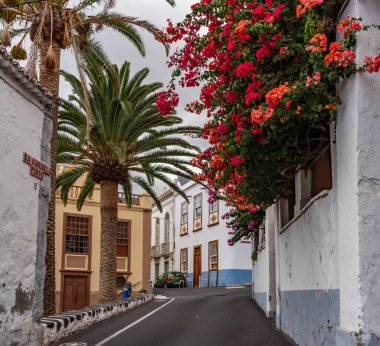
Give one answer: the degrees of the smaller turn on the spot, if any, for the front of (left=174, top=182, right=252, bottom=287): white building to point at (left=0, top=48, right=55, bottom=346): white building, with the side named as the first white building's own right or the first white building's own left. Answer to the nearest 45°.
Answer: approximately 45° to the first white building's own left

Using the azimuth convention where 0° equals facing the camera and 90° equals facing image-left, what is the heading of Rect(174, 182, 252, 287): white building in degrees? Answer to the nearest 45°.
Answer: approximately 45°

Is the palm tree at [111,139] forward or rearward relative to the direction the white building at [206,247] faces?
forward

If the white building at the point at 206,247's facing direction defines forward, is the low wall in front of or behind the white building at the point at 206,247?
in front

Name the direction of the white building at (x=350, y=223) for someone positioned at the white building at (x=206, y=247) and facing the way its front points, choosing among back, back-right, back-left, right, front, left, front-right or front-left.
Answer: front-left

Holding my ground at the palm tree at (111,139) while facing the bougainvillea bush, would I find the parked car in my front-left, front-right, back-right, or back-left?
back-left
